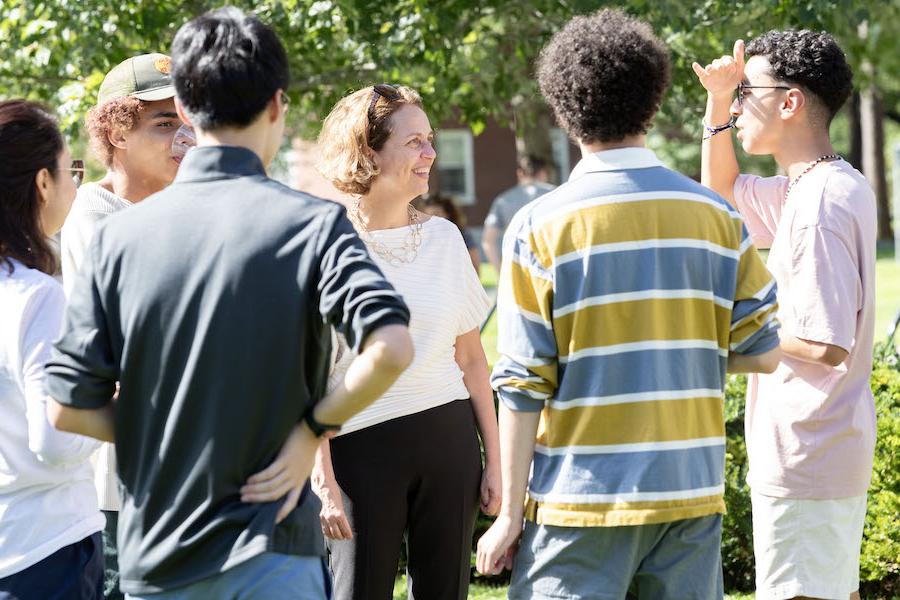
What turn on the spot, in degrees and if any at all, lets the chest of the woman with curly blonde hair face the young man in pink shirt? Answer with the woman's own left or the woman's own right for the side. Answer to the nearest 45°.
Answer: approximately 90° to the woman's own left

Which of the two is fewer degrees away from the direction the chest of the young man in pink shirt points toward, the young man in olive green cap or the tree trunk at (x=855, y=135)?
the young man in olive green cap

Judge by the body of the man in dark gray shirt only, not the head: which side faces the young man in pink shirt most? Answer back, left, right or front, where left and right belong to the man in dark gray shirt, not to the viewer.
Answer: right

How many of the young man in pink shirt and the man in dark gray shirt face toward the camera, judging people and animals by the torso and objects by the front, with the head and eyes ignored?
0

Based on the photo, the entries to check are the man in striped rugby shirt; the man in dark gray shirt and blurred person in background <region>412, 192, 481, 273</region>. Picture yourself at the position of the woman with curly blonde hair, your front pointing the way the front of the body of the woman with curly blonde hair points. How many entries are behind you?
1

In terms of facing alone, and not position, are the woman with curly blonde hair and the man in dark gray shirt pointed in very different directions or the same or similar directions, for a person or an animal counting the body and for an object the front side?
very different directions

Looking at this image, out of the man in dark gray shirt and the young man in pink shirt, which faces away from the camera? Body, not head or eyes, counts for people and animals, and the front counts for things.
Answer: the man in dark gray shirt

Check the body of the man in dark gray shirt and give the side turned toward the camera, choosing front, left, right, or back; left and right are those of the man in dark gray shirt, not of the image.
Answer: back

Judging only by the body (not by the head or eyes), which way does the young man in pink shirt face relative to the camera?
to the viewer's left

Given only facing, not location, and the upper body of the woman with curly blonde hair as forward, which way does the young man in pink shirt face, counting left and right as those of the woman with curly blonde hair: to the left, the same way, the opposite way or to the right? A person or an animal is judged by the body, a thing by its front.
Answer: to the right

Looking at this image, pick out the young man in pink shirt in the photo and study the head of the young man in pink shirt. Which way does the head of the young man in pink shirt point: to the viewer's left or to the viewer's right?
to the viewer's left

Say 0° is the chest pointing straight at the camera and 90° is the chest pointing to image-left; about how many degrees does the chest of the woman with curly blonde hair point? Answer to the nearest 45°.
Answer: approximately 0°

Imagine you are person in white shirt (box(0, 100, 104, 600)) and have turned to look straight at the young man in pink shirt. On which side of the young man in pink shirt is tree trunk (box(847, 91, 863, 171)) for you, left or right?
left

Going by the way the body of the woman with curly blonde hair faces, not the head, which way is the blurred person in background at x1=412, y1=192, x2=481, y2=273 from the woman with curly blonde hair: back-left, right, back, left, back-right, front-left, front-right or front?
back
